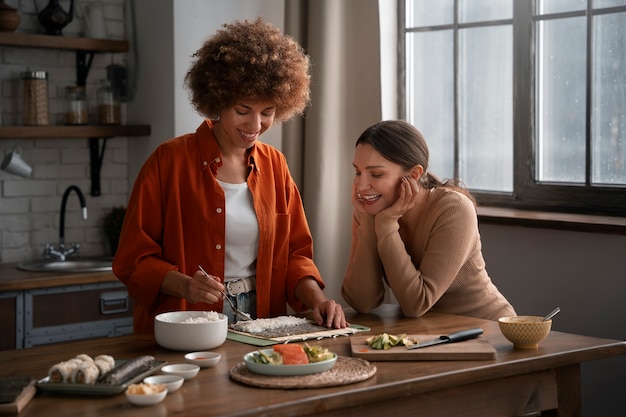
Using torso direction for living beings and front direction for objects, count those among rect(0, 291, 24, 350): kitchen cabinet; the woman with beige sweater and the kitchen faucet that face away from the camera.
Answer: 0

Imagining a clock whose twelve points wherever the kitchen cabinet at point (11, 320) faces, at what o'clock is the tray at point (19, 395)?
The tray is roughly at 12 o'clock from the kitchen cabinet.

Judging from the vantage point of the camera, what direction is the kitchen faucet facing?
facing the viewer and to the right of the viewer

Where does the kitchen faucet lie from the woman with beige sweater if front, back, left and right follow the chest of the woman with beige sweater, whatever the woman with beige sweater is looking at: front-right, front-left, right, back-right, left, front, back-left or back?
right

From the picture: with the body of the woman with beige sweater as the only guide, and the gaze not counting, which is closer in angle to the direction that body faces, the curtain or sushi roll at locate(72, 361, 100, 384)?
the sushi roll

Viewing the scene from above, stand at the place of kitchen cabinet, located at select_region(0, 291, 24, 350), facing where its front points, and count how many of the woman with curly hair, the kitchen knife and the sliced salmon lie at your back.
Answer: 0

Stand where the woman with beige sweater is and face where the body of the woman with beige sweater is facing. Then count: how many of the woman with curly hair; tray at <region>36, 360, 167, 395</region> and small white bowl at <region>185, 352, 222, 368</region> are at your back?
0

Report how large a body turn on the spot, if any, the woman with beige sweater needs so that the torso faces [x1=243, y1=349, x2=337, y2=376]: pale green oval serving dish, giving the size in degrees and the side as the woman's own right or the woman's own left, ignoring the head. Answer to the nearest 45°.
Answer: approximately 45° to the woman's own left

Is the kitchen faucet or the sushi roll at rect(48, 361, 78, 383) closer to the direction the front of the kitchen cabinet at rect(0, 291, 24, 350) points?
the sushi roll

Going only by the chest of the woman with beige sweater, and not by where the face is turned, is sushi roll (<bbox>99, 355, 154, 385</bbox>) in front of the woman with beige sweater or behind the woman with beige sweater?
in front

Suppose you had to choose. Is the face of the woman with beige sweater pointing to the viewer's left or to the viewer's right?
to the viewer's left

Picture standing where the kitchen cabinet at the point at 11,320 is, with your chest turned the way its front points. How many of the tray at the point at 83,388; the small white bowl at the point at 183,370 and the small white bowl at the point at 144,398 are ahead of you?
3

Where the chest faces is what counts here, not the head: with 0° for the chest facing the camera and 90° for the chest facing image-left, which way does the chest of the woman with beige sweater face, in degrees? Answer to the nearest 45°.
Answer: approximately 45°

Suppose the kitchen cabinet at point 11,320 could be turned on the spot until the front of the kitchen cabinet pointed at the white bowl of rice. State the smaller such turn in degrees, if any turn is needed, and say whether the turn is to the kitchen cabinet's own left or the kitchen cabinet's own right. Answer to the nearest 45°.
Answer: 0° — it already faces it

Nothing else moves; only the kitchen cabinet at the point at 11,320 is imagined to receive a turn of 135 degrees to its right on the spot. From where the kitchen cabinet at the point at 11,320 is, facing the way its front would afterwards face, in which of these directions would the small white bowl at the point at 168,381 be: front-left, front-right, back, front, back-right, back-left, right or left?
back-left

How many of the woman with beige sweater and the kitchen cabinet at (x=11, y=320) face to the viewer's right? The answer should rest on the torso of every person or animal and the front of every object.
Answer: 0

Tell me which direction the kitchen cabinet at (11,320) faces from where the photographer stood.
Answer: facing the viewer

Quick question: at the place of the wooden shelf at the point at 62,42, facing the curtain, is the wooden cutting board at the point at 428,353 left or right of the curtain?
right
